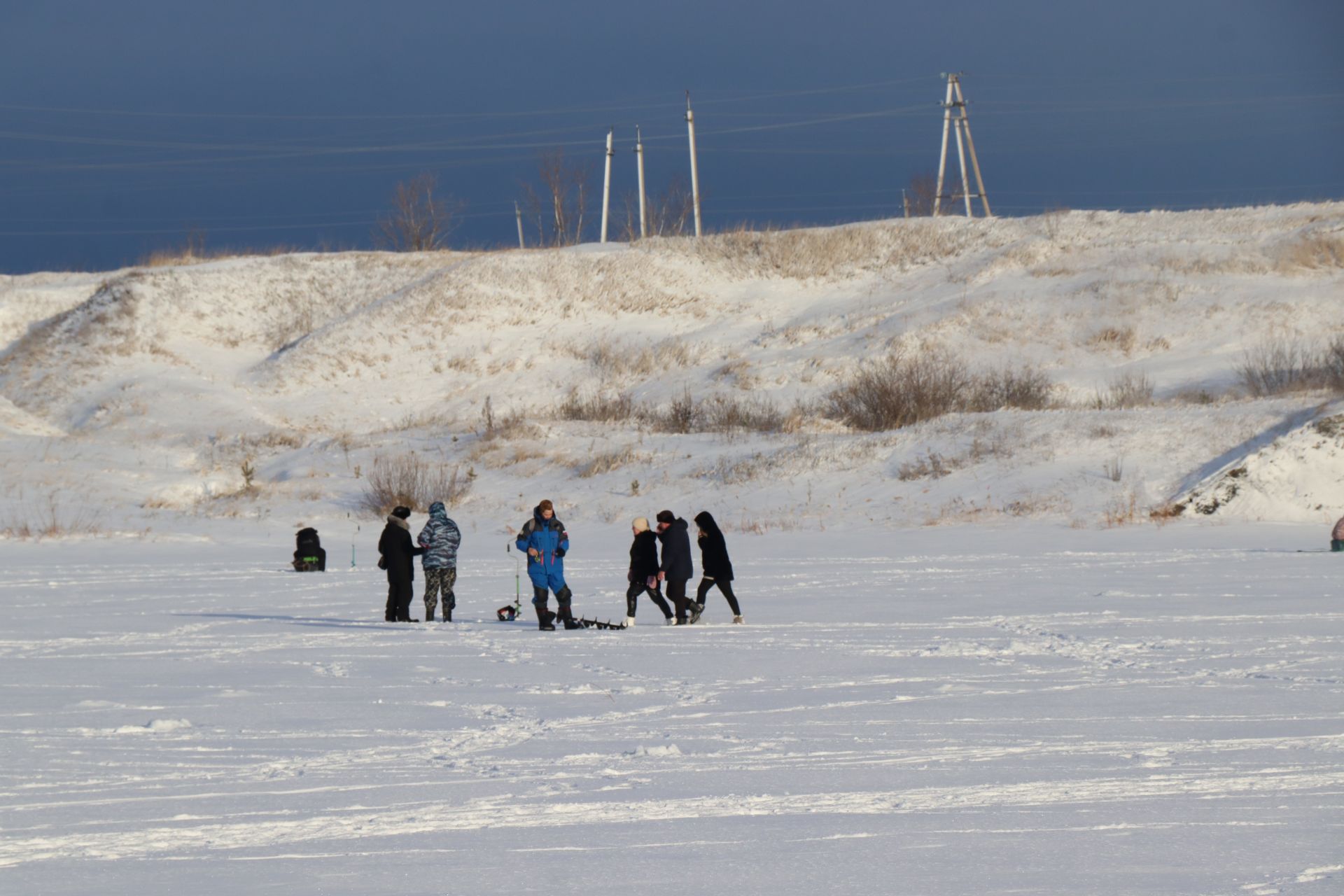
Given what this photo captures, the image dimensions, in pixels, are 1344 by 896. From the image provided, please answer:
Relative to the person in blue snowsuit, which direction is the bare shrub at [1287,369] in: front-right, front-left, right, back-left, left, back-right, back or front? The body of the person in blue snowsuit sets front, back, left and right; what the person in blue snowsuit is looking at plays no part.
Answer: back-left

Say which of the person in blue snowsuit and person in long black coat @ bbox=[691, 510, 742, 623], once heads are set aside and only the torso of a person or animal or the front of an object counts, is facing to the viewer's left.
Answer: the person in long black coat

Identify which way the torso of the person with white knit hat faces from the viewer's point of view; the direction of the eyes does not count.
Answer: to the viewer's left

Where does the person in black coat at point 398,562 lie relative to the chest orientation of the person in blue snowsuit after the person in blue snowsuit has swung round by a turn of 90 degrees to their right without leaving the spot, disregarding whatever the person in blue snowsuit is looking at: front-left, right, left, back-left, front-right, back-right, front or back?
front-right

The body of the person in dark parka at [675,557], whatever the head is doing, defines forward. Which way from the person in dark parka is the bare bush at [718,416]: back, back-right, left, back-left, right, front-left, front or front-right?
right

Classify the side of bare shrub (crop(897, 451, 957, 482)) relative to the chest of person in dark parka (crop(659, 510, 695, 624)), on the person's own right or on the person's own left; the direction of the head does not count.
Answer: on the person's own right

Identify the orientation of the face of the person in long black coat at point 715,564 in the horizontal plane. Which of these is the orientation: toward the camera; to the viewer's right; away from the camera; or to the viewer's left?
to the viewer's left

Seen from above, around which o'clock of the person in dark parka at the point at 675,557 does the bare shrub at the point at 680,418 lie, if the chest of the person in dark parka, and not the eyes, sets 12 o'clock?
The bare shrub is roughly at 3 o'clock from the person in dark parka.

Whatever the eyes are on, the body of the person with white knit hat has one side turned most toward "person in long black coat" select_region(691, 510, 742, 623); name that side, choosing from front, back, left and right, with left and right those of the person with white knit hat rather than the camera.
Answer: back

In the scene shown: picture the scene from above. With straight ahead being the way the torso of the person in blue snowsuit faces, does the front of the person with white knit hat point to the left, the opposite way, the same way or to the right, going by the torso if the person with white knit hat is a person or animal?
to the right

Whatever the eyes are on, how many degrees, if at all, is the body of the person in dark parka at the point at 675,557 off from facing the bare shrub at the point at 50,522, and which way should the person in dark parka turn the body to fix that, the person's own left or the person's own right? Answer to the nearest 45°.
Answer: approximately 45° to the person's own right

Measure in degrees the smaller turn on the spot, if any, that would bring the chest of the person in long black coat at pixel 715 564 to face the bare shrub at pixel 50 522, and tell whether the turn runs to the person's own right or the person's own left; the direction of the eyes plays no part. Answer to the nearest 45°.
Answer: approximately 45° to the person's own right

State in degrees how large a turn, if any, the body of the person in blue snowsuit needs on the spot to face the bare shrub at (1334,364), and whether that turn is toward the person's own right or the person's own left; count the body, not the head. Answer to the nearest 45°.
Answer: approximately 135° to the person's own left

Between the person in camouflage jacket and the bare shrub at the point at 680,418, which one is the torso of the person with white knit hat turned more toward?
the person in camouflage jacket

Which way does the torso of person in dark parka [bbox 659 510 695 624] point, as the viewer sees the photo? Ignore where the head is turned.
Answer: to the viewer's left
